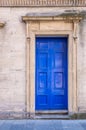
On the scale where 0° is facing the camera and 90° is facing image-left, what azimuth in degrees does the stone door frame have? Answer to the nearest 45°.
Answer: approximately 0°
